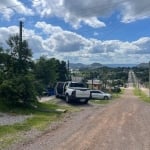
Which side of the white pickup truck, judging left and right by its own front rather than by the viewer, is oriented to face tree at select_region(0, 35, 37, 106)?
left

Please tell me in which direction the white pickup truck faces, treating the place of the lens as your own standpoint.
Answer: facing away from the viewer and to the left of the viewer
